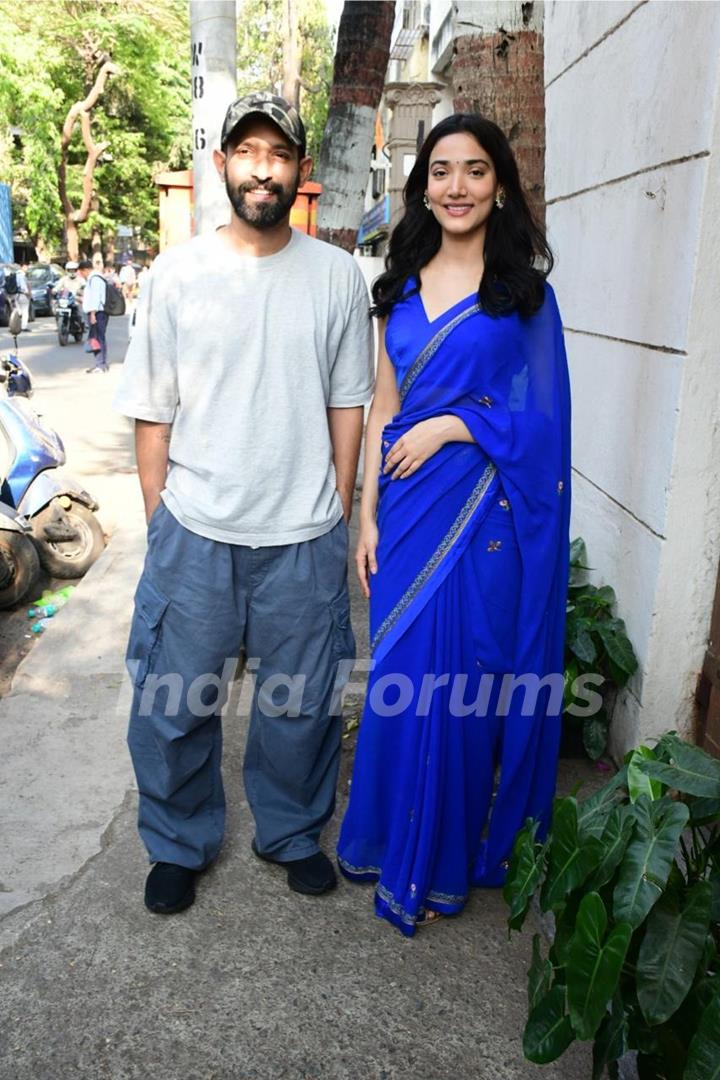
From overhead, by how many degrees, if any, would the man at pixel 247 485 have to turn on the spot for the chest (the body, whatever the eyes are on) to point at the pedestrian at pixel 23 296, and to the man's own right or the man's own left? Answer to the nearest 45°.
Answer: approximately 180°

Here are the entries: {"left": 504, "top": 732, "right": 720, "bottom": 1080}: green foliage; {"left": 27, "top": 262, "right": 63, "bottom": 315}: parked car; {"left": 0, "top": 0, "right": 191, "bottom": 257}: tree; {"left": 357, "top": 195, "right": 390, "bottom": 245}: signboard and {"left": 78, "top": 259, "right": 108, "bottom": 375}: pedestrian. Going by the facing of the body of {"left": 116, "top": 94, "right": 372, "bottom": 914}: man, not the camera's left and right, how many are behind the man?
4

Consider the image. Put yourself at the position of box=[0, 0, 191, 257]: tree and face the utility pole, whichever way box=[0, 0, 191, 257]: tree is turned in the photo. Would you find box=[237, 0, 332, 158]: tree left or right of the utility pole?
left

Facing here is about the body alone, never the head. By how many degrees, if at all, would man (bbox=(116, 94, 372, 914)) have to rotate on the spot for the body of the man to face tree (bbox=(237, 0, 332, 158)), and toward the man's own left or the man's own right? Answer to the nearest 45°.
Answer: approximately 180°

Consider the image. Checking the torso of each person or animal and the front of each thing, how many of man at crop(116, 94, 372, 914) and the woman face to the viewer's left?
0
